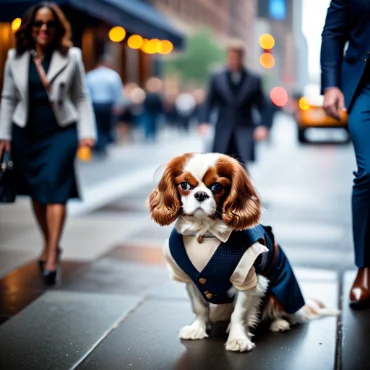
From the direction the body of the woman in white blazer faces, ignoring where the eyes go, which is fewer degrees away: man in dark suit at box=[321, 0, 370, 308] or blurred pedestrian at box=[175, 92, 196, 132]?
the man in dark suit

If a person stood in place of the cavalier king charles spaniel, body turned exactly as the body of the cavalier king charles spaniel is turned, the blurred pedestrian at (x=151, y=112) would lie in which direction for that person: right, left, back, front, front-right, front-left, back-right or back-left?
back-right

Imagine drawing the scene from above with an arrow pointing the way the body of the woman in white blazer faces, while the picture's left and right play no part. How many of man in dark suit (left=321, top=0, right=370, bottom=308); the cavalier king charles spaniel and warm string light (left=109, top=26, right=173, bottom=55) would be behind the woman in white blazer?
1

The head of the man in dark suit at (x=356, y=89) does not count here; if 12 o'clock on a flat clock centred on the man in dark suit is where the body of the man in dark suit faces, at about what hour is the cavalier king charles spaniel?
The cavalier king charles spaniel is roughly at 1 o'clock from the man in dark suit.

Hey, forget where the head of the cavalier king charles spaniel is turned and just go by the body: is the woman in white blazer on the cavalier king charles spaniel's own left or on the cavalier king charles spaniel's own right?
on the cavalier king charles spaniel's own right

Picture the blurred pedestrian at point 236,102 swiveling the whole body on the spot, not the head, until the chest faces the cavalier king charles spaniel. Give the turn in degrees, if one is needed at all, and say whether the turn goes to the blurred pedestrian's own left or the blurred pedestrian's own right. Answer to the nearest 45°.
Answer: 0° — they already face it

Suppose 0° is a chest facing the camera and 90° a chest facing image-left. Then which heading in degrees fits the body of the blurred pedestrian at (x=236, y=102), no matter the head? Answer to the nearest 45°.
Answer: approximately 0°
